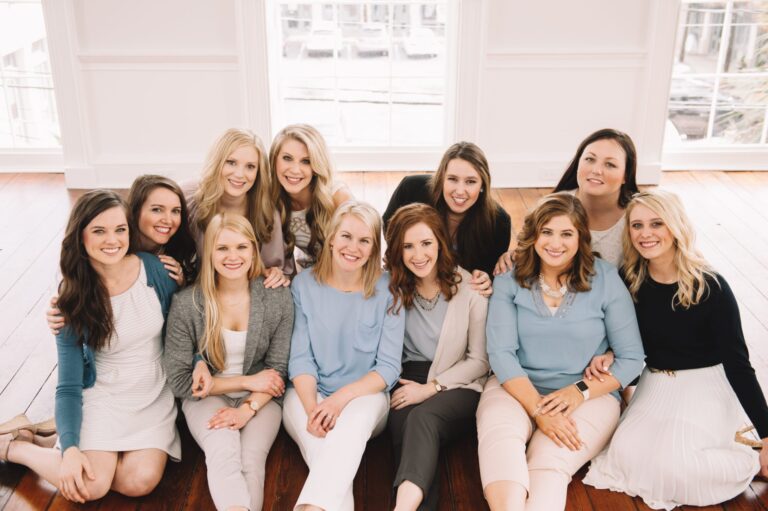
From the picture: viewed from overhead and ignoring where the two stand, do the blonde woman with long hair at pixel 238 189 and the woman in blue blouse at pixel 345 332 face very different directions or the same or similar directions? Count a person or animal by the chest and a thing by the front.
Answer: same or similar directions

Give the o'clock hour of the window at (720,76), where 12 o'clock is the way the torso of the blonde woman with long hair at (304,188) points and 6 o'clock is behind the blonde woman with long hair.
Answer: The window is roughly at 8 o'clock from the blonde woman with long hair.

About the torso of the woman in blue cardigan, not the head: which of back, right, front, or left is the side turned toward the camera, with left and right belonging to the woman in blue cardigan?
front

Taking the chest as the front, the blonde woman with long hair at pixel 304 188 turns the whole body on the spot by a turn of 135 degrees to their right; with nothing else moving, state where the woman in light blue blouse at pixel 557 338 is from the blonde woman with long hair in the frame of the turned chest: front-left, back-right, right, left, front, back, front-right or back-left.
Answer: back

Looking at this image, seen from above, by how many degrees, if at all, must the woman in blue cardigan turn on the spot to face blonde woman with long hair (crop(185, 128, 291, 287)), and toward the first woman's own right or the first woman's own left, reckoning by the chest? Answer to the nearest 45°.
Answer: approximately 135° to the first woman's own left

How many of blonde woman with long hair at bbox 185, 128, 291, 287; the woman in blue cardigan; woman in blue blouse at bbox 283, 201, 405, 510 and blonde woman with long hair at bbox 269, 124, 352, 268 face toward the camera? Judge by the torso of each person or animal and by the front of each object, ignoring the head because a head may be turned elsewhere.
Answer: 4

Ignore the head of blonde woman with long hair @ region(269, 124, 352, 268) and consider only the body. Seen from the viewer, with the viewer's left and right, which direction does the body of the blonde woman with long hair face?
facing the viewer

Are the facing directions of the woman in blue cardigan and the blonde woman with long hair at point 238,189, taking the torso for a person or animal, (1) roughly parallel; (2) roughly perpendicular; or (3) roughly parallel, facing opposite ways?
roughly parallel

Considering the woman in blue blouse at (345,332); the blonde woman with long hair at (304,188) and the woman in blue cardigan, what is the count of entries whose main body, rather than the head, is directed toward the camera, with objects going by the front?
3

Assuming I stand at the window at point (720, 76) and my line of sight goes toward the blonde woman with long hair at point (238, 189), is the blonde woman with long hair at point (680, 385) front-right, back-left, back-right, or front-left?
front-left

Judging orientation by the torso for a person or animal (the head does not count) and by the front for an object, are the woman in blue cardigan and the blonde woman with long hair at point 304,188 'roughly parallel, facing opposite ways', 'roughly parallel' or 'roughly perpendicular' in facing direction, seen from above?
roughly parallel

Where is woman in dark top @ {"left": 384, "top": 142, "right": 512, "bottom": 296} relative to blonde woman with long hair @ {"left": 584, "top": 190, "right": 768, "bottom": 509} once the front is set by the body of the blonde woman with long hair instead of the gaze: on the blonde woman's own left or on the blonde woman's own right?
on the blonde woman's own right

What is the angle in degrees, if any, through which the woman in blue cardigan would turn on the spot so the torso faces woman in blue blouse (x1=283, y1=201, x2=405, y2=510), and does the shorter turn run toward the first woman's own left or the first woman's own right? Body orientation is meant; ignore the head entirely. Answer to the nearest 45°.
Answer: approximately 90° to the first woman's own left

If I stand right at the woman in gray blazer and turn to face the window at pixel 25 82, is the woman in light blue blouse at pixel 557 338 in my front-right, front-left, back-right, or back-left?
back-right

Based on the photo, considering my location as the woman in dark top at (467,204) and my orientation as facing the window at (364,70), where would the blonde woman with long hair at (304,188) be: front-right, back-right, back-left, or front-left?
front-left
